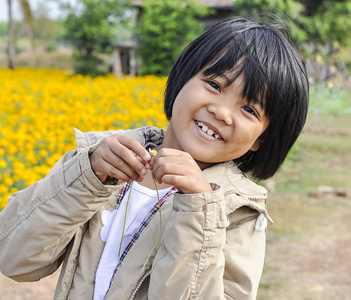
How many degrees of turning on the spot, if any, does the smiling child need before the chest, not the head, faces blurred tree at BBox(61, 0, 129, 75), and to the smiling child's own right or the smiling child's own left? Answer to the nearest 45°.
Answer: approximately 135° to the smiling child's own right

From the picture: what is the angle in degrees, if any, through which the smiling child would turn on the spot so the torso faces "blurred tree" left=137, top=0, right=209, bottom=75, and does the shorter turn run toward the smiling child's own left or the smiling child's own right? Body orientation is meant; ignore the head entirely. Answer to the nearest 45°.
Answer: approximately 135° to the smiling child's own right

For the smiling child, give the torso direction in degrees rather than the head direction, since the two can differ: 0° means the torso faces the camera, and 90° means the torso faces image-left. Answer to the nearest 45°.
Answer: approximately 45°
